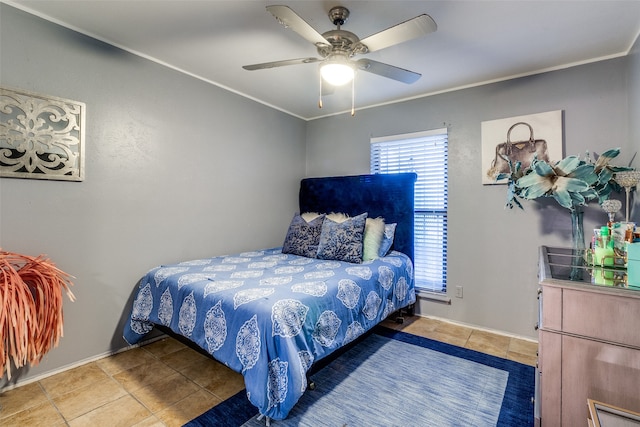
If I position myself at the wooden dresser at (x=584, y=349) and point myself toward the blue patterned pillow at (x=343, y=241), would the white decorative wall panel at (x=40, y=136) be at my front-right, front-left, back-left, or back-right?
front-left

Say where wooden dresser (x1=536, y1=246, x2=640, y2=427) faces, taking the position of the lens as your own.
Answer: facing to the left of the viewer

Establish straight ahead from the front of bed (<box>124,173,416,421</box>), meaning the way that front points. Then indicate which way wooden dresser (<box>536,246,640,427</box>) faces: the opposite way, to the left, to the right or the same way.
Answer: to the right

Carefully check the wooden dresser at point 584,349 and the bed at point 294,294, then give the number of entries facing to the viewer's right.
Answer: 0

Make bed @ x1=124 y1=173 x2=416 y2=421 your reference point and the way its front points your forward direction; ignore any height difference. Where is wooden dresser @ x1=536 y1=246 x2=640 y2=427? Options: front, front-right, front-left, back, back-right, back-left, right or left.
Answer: left

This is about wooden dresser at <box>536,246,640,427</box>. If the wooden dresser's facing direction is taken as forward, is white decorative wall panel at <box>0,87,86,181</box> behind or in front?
in front

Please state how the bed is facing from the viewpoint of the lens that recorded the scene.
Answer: facing the viewer and to the left of the viewer

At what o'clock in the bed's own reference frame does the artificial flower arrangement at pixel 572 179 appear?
The artificial flower arrangement is roughly at 8 o'clock from the bed.

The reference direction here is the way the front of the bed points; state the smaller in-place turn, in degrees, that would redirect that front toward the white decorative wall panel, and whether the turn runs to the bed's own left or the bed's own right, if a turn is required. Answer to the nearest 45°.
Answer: approximately 45° to the bed's own right

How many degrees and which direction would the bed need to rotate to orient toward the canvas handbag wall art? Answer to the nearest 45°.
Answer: approximately 135° to its left

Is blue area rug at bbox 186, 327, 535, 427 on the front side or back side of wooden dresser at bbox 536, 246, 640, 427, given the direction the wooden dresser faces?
on the front side
